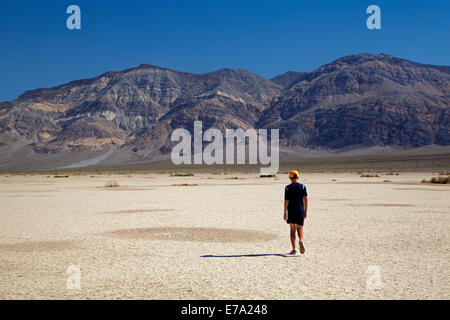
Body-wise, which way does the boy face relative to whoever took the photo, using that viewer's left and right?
facing away from the viewer
